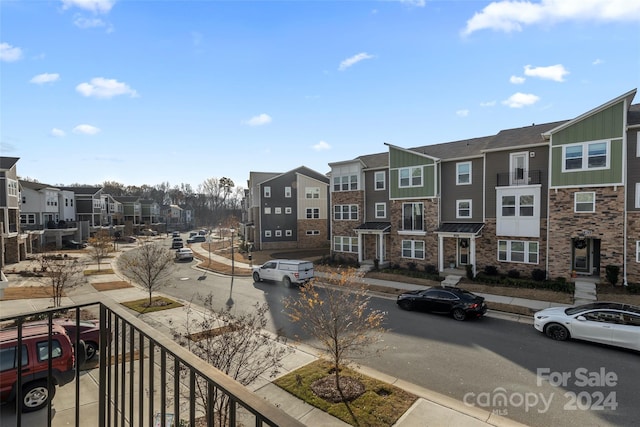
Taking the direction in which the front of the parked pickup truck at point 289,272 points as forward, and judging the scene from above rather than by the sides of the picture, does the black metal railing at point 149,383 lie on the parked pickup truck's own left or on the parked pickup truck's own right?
on the parked pickup truck's own left

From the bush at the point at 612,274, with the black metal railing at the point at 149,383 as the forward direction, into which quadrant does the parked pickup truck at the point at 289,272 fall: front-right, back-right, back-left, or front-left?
front-right

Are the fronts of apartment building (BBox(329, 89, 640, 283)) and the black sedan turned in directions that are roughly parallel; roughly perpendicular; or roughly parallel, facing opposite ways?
roughly perpendicular

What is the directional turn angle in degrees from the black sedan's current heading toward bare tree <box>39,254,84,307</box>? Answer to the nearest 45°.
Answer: approximately 45° to its left

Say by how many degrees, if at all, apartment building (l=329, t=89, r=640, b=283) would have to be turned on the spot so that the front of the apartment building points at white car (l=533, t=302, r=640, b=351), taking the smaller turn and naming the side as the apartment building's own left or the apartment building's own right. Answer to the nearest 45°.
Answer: approximately 45° to the apartment building's own left

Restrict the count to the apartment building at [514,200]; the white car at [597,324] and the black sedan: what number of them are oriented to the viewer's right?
0

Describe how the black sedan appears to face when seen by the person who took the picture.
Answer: facing away from the viewer and to the left of the viewer

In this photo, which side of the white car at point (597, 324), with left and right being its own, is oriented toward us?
left

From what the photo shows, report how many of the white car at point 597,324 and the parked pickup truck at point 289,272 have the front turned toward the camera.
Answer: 0

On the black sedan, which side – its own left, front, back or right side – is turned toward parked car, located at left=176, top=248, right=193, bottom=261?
front

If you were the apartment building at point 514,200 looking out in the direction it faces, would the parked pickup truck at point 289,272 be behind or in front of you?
in front

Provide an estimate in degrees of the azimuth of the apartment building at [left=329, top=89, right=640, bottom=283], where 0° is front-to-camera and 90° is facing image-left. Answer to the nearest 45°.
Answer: approximately 45°

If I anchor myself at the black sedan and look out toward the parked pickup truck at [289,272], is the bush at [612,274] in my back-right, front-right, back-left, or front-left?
back-right
